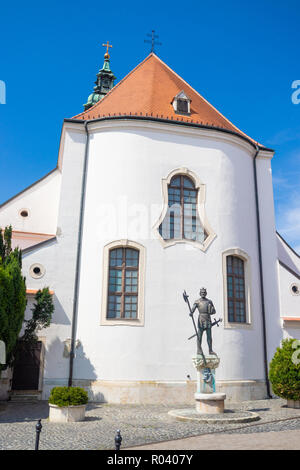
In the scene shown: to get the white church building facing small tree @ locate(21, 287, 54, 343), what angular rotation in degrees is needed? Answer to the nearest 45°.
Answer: approximately 90° to its left

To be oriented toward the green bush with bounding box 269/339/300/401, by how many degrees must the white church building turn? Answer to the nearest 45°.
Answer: approximately 135° to its right

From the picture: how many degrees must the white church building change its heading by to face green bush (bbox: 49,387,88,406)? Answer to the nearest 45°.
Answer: approximately 135° to its left

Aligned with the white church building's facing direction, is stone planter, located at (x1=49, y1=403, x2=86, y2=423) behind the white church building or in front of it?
behind

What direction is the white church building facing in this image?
away from the camera
